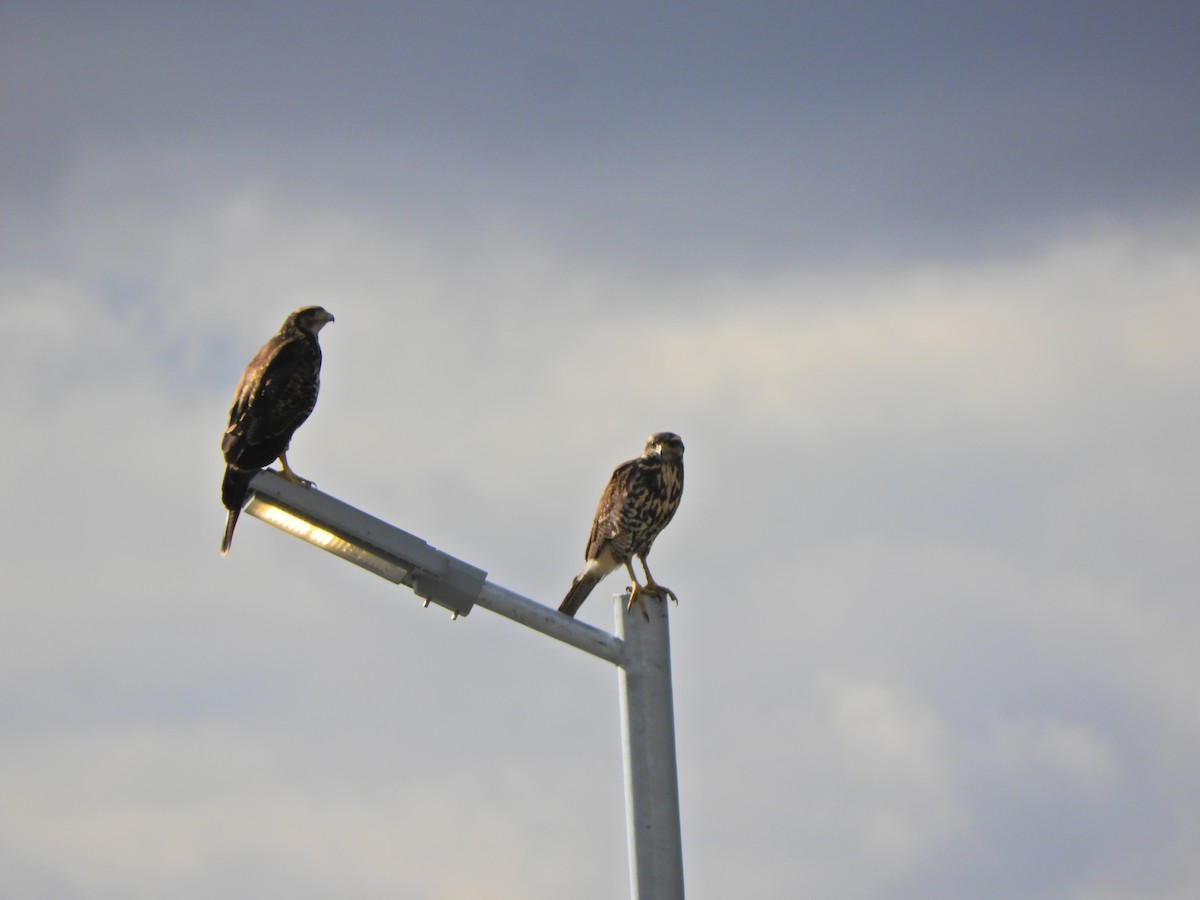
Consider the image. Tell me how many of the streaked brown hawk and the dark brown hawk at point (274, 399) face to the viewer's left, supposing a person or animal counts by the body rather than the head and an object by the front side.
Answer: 0

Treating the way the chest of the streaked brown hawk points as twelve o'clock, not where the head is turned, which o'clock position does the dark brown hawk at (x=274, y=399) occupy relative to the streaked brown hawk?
The dark brown hawk is roughly at 3 o'clock from the streaked brown hawk.

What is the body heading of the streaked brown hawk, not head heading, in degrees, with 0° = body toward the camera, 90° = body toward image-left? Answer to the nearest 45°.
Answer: approximately 315°
